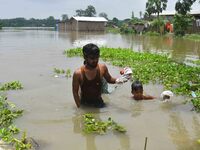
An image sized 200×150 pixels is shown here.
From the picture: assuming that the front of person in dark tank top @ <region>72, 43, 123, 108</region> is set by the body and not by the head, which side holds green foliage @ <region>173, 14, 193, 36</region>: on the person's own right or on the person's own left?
on the person's own left

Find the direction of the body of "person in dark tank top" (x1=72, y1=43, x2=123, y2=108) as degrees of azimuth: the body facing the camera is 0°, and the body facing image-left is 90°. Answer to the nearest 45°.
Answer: approximately 315°

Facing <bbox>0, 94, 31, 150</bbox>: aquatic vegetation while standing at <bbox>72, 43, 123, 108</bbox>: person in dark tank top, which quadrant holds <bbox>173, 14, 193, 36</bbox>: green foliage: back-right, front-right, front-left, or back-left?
back-right

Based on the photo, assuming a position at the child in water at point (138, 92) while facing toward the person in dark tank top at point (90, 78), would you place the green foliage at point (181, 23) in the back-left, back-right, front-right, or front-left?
back-right

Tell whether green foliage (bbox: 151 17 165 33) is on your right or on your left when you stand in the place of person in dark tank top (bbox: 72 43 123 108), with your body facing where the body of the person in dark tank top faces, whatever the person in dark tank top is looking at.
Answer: on your left

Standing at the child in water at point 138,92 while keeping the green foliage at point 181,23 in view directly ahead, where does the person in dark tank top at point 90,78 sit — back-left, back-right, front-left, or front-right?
back-left

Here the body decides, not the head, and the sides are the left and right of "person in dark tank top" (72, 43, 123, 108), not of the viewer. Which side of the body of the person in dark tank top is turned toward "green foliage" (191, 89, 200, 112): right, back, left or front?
left
